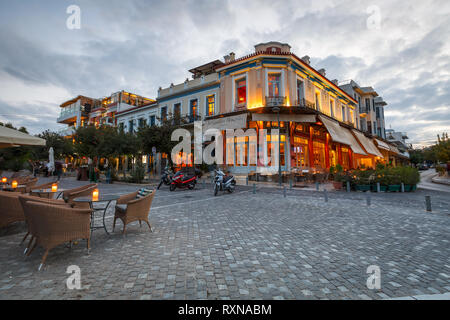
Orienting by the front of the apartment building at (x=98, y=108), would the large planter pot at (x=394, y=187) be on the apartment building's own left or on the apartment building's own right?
on the apartment building's own left

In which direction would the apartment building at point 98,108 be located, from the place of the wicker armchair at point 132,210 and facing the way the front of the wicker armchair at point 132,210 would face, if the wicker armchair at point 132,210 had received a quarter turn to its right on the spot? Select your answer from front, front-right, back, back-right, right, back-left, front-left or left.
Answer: front-right

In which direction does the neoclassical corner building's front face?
toward the camera

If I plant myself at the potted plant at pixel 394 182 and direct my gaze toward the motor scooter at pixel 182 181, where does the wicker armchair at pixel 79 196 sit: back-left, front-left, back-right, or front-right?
front-left

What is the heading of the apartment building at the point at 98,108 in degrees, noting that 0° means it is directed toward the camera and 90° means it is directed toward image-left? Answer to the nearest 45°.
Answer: approximately 45°

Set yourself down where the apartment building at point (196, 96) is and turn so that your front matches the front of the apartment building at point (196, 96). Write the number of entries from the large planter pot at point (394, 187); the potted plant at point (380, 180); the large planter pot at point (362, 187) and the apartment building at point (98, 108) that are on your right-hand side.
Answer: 1

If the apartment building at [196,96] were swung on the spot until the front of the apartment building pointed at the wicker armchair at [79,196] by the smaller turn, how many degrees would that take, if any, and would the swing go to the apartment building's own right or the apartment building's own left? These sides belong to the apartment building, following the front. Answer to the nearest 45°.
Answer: approximately 45° to the apartment building's own left

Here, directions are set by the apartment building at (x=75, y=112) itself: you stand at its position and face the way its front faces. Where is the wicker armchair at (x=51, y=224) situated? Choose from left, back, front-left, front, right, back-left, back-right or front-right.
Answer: front-left

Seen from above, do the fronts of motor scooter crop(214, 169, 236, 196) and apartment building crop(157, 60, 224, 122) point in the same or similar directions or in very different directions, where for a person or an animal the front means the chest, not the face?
same or similar directions

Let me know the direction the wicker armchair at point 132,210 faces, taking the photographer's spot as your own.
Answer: facing the viewer and to the left of the viewer

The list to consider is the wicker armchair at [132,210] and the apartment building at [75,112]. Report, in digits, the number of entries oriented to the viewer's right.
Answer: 0
